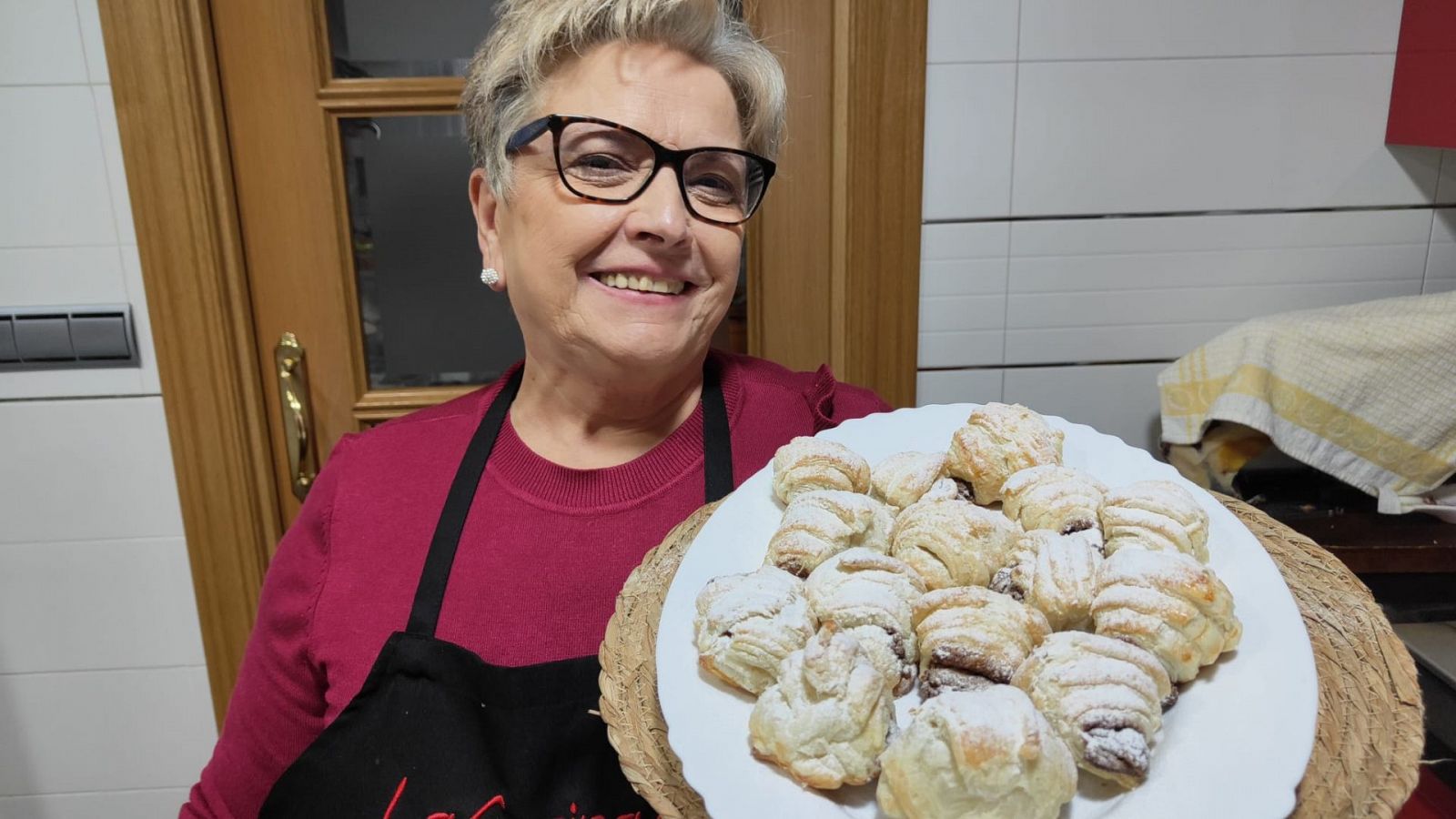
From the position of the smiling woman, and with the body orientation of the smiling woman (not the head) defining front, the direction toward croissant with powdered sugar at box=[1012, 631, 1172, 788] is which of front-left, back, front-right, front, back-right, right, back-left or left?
front-left

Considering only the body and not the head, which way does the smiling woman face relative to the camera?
toward the camera

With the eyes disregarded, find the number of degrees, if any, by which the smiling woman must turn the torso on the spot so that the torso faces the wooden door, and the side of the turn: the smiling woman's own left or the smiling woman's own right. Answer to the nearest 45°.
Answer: approximately 180°

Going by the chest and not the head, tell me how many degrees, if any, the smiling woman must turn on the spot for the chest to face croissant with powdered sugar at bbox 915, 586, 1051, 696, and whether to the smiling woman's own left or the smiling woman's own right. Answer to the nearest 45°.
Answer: approximately 45° to the smiling woman's own left

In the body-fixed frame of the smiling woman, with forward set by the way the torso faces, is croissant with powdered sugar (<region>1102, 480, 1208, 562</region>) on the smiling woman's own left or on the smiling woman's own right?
on the smiling woman's own left

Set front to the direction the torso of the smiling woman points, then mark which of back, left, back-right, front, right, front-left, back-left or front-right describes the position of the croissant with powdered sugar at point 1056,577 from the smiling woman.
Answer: front-left
